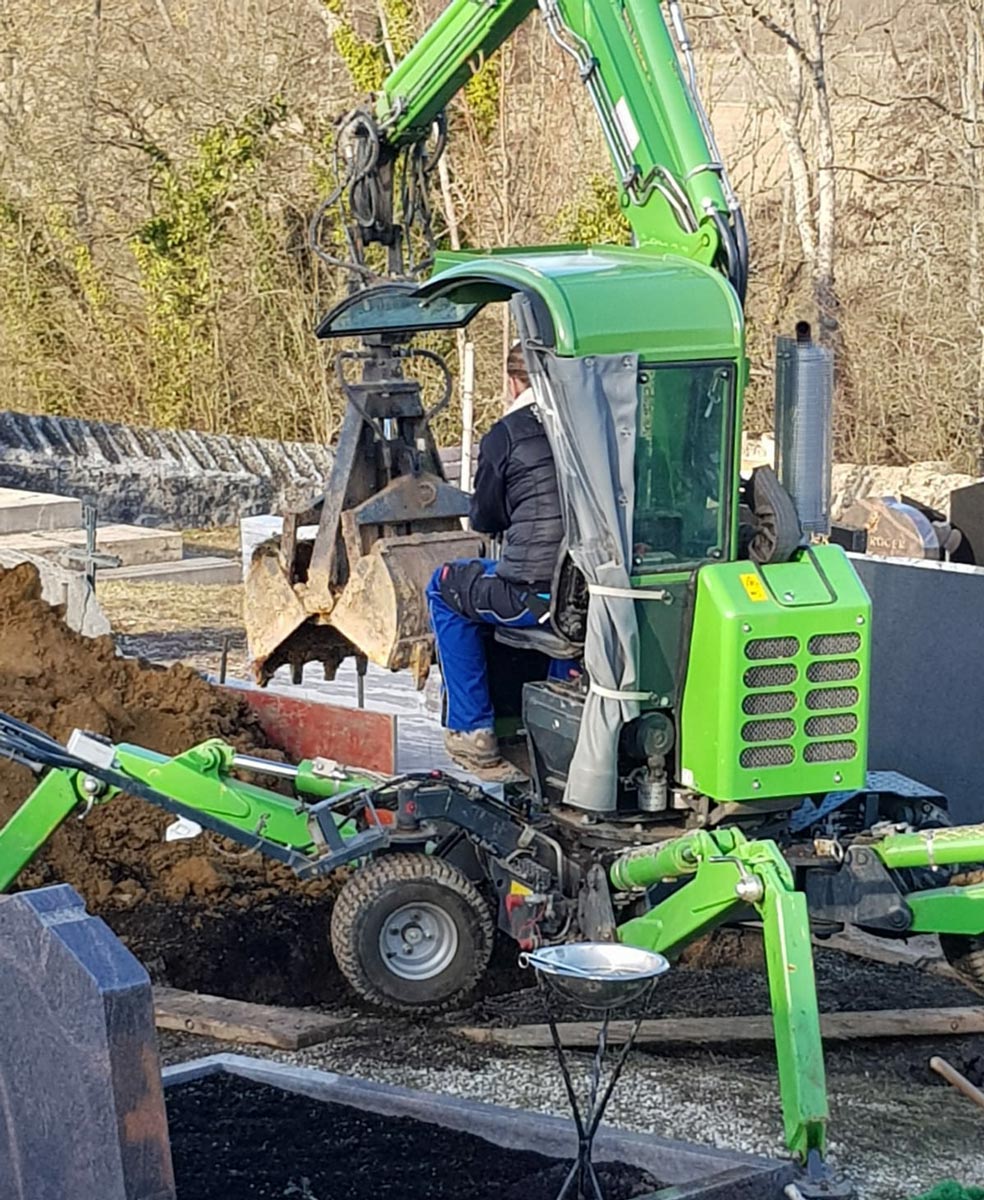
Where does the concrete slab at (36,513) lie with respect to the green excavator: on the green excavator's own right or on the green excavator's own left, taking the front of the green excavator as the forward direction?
on the green excavator's own right

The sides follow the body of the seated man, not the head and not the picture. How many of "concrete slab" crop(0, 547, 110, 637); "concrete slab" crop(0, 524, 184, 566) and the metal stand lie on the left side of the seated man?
1

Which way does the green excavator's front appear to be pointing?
to the viewer's left

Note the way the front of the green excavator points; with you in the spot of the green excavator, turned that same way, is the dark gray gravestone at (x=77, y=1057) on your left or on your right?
on your left

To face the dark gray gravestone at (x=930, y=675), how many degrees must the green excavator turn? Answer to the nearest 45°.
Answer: approximately 135° to its right

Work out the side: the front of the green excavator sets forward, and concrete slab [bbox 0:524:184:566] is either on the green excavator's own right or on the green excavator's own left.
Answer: on the green excavator's own right

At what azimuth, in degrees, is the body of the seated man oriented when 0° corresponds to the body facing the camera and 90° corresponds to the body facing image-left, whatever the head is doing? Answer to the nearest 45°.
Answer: approximately 90°
